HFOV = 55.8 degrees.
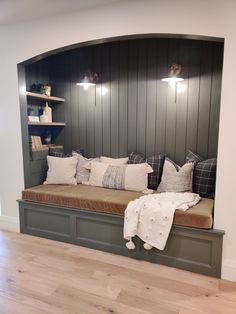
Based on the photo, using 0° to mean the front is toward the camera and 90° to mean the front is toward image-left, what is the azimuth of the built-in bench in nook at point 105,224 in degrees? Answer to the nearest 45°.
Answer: approximately 45°

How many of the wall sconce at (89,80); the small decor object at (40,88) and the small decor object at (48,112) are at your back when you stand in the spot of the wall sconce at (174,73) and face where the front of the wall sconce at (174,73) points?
0

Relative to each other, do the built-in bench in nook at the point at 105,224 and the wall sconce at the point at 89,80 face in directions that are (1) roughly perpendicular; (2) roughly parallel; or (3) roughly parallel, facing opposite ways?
roughly parallel

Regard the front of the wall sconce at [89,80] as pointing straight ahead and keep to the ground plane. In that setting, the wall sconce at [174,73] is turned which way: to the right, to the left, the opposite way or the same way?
the same way

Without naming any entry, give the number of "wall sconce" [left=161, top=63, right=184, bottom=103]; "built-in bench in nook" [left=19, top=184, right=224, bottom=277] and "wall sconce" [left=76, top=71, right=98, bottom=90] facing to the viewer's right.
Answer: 0

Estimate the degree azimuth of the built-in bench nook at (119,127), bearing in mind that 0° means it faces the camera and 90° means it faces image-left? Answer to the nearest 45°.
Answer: approximately 45°

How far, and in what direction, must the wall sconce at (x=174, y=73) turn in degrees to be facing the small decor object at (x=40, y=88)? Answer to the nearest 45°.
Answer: approximately 45° to its right

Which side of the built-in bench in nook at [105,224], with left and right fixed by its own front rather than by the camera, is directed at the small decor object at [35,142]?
right

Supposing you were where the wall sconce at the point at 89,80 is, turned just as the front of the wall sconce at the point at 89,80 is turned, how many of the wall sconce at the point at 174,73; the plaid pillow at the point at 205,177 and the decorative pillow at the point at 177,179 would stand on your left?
3

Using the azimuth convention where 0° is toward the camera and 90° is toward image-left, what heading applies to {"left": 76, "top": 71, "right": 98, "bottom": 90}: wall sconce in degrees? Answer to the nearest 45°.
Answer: approximately 45°

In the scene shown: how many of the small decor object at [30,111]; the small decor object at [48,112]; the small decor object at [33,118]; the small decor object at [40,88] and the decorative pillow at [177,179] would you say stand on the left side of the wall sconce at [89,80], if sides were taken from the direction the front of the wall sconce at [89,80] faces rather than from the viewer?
1

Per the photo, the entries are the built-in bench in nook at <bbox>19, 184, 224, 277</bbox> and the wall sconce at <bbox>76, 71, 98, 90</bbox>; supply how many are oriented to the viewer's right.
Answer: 0

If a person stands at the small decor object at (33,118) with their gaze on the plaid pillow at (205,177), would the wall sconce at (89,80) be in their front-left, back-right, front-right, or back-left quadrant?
front-left

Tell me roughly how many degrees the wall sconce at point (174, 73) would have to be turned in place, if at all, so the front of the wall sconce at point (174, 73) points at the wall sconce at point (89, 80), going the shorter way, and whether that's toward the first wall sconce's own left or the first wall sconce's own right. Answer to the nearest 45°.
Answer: approximately 45° to the first wall sconce's own right

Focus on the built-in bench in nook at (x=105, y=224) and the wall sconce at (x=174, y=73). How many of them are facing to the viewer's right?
0

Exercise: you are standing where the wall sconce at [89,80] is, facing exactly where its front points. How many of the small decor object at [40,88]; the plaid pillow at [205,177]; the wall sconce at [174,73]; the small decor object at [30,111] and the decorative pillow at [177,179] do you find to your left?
3
